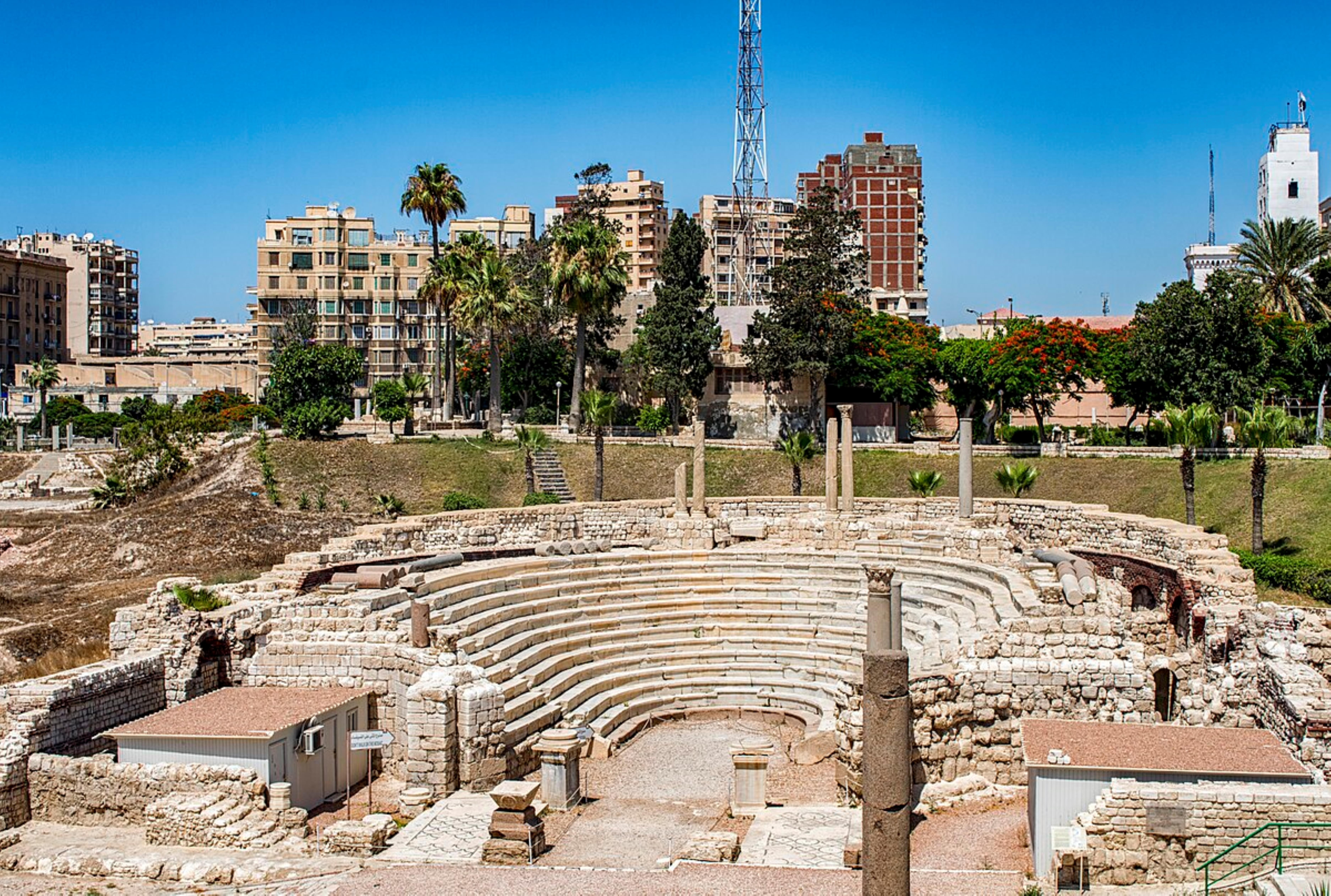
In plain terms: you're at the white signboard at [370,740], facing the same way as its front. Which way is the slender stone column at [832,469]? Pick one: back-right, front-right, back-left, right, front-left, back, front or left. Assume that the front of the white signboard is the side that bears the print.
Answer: back-left

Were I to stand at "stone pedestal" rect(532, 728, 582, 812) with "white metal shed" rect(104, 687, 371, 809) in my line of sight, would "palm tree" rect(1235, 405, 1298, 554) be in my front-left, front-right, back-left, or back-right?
back-right

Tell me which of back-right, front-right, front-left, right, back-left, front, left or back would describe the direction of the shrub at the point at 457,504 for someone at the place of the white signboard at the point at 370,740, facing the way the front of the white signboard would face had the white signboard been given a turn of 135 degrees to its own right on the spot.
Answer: front-right

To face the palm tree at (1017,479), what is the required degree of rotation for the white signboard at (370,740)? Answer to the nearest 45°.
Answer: approximately 135° to its left

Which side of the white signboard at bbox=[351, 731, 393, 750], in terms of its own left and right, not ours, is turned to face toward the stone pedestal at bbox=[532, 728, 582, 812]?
left

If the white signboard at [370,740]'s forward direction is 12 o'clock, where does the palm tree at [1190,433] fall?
The palm tree is roughly at 8 o'clock from the white signboard.

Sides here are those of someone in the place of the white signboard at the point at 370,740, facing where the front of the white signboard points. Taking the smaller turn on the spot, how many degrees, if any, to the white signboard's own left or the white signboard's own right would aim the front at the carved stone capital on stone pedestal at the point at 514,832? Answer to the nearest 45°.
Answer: approximately 45° to the white signboard's own left

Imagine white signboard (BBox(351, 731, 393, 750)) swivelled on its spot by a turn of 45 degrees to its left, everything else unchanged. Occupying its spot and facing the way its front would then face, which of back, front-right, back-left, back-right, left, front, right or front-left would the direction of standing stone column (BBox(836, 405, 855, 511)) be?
left

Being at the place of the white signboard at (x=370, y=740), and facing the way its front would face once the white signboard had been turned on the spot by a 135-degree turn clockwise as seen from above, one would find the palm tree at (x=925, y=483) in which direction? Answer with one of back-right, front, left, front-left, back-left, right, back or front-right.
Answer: right

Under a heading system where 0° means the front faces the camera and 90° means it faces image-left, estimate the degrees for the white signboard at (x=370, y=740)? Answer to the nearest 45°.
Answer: approximately 0°

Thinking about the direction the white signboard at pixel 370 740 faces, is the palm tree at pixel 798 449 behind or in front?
behind

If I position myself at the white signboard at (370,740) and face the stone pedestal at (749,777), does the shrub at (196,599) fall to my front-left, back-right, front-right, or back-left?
back-left
